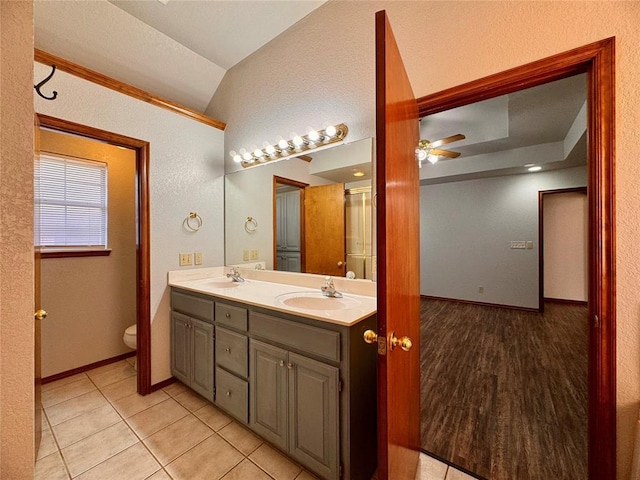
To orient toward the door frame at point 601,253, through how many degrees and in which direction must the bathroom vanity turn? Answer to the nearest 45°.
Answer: approximately 90° to its left

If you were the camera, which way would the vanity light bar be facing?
facing the viewer and to the left of the viewer

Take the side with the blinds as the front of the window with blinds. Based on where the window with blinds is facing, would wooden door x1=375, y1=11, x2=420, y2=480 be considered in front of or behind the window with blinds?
in front

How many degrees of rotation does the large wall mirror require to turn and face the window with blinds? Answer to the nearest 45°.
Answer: approximately 45° to its right

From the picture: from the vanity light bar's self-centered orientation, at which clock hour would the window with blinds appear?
The window with blinds is roughly at 2 o'clock from the vanity light bar.

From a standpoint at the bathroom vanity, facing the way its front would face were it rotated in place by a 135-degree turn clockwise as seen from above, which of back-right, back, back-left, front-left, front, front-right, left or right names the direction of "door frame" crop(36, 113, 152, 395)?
front-left

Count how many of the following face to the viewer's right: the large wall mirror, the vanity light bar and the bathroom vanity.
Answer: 0

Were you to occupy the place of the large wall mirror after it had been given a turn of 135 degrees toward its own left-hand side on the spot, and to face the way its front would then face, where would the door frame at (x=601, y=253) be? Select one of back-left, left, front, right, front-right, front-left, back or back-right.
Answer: front-right

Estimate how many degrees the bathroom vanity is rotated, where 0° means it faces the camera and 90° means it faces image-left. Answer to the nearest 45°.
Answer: approximately 45°

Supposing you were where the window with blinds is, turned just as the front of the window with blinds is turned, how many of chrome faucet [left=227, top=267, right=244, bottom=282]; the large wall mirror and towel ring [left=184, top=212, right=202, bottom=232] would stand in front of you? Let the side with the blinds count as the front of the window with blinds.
3

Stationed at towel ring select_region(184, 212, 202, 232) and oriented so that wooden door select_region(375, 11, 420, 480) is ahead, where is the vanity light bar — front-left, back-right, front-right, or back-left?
front-left

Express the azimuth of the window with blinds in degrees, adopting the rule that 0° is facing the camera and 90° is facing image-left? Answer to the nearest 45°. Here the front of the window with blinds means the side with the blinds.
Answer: approximately 315°
